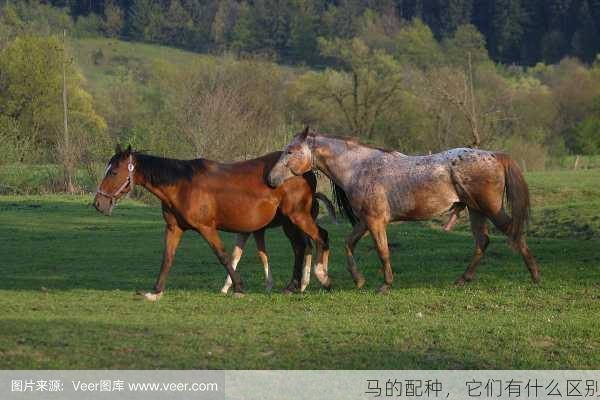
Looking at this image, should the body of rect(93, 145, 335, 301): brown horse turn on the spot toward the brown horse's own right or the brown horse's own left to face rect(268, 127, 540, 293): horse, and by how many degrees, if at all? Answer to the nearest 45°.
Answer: approximately 180°

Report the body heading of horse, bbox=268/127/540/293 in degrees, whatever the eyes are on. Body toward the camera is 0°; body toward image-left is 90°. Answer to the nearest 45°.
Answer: approximately 90°

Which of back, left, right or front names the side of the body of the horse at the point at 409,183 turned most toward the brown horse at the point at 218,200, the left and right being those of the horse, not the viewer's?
front

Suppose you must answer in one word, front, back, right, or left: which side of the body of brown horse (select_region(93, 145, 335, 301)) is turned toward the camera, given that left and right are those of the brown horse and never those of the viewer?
left

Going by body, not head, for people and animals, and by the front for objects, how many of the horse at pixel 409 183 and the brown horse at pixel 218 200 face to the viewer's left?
2
